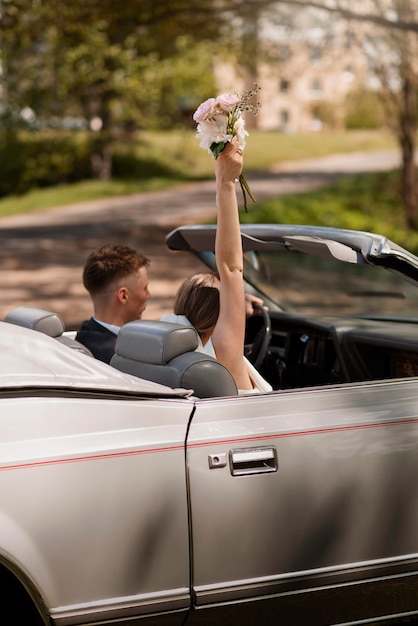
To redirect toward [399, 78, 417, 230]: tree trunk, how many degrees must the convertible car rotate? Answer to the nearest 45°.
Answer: approximately 45° to its left

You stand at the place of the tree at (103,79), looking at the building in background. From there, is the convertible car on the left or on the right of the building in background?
right

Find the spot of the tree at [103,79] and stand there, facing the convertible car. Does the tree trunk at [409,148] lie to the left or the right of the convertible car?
left

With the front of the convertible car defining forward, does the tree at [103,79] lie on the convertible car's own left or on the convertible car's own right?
on the convertible car's own left

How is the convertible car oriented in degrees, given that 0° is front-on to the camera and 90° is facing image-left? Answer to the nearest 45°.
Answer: approximately 225°

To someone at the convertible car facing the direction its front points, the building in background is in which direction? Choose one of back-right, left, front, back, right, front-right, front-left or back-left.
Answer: front-left
